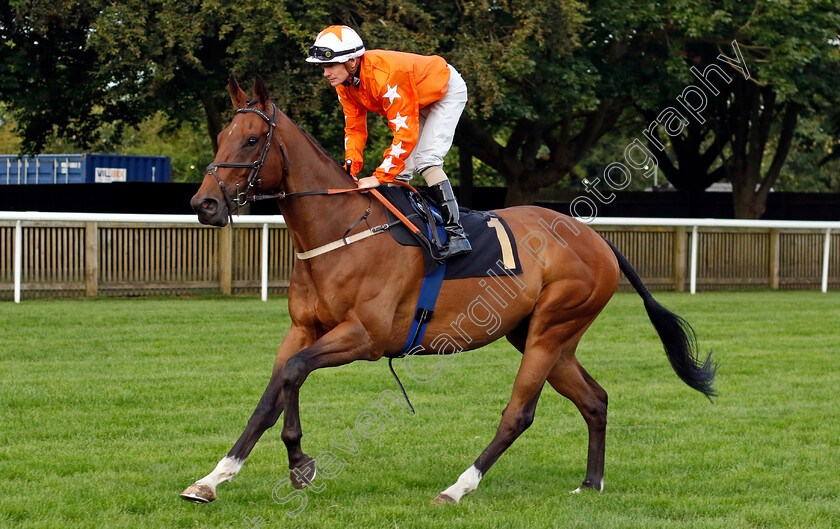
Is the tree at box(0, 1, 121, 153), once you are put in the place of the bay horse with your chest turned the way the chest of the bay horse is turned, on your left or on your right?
on your right

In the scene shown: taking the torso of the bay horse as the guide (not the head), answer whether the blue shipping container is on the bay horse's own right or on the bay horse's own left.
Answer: on the bay horse's own right

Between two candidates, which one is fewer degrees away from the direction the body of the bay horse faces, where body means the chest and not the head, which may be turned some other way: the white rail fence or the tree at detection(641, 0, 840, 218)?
the white rail fence

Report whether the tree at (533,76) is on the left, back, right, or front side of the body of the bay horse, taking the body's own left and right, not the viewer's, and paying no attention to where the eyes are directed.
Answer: right

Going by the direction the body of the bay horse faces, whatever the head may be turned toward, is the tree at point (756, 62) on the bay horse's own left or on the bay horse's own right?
on the bay horse's own right

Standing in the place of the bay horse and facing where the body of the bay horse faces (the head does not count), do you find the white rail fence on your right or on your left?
on your right

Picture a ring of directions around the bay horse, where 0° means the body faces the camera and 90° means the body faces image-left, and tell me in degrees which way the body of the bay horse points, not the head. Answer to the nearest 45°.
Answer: approximately 90°
